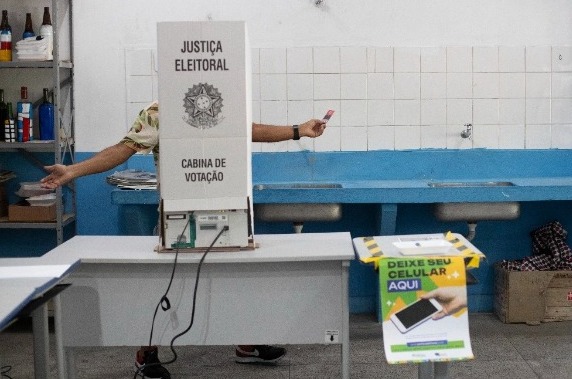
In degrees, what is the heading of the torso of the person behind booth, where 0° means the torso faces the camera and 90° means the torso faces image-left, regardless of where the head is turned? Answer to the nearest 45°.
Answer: approximately 0°

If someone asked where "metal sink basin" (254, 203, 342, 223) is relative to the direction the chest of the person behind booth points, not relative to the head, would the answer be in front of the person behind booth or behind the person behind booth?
behind

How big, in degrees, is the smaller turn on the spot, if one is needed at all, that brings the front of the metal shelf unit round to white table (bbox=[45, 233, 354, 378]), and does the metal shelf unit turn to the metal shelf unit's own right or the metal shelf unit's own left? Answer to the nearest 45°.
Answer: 0° — it already faces it

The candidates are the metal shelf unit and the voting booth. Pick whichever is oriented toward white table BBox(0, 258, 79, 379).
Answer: the metal shelf unit

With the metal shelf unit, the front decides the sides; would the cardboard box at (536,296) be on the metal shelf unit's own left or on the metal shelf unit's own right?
on the metal shelf unit's own left

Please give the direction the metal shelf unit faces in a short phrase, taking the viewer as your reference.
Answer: facing the viewer

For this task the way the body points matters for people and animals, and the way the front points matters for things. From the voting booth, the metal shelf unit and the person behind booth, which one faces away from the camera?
the voting booth

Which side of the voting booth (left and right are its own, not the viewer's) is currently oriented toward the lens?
back

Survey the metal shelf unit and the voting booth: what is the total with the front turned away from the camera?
1

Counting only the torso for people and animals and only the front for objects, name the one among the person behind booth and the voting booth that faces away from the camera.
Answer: the voting booth

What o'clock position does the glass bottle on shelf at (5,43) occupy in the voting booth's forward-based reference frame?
The glass bottle on shelf is roughly at 11 o'clock from the voting booth.

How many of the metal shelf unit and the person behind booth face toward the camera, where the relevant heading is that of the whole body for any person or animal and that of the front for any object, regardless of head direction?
2

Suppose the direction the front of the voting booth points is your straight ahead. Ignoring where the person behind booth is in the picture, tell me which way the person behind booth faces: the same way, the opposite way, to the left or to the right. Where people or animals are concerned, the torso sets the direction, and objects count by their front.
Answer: the opposite way

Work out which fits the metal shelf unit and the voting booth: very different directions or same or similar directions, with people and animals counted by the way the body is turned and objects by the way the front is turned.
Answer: very different directions

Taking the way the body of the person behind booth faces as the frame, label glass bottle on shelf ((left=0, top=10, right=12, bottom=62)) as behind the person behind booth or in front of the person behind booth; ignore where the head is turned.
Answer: behind
